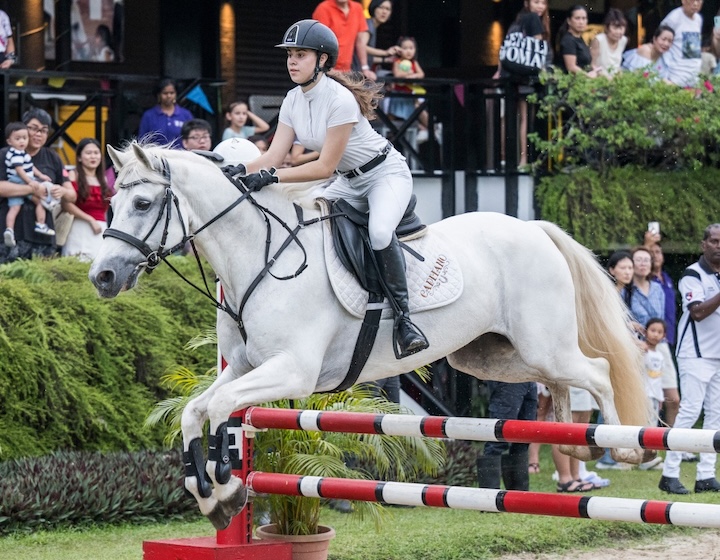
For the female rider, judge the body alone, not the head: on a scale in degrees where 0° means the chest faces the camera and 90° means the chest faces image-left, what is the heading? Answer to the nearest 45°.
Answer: approximately 45°

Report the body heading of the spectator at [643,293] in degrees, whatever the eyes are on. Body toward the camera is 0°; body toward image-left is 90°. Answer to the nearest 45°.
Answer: approximately 0°

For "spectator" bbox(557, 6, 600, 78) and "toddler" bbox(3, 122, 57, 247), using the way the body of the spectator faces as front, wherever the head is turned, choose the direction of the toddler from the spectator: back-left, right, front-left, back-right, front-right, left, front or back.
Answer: right

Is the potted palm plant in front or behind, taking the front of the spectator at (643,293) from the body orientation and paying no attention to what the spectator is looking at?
in front

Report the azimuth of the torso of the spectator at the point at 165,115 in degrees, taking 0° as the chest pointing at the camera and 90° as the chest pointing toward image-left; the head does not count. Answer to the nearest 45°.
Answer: approximately 0°

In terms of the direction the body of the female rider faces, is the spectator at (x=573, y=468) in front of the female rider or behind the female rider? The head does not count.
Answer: behind

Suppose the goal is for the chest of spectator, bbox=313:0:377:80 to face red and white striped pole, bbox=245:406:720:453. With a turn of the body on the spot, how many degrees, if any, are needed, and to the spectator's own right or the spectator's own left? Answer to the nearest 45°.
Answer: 0° — they already face it

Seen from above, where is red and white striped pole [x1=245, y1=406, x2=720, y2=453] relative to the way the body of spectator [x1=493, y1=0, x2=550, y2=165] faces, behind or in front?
in front

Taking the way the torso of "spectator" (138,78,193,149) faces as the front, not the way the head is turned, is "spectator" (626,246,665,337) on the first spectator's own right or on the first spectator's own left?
on the first spectator's own left
